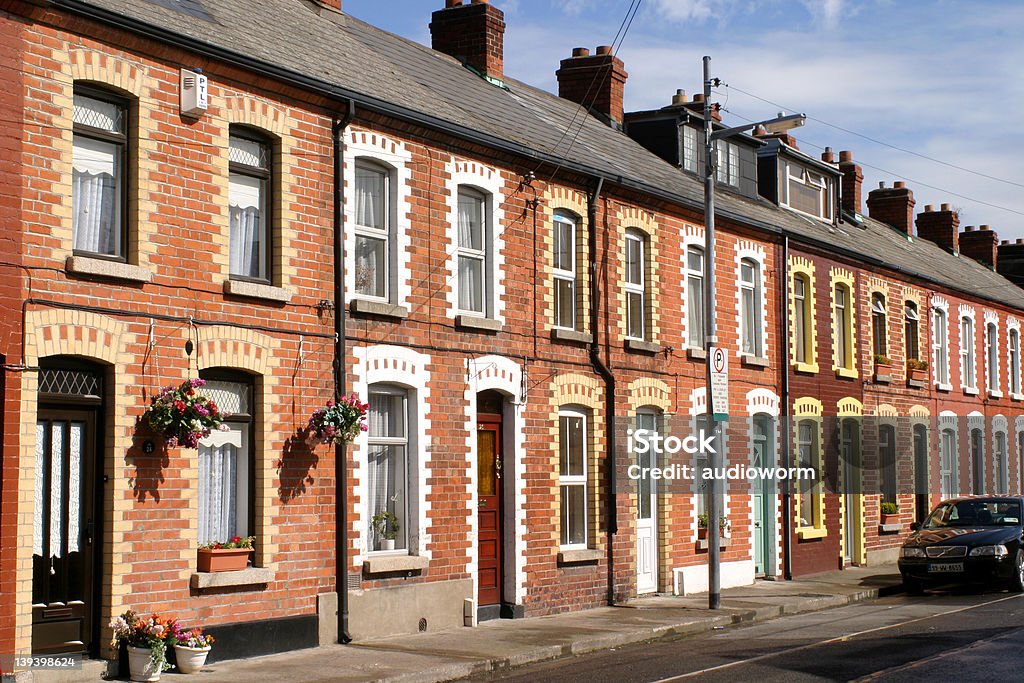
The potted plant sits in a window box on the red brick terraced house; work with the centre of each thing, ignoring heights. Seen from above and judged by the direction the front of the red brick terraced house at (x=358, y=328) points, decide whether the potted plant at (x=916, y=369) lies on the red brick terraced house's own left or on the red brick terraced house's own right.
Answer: on the red brick terraced house's own left

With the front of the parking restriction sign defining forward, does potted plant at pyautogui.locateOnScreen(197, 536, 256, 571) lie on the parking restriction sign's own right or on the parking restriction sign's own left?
on the parking restriction sign's own right

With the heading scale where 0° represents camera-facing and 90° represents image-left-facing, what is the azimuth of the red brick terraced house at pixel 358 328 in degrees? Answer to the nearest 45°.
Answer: approximately 315°

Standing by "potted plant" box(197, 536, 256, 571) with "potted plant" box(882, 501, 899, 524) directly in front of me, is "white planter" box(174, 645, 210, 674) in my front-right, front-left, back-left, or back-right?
back-right

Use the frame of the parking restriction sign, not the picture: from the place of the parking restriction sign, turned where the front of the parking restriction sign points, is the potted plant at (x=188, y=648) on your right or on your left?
on your right

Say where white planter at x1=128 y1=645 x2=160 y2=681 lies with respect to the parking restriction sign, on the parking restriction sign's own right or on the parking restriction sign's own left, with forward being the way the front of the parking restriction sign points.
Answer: on the parking restriction sign's own right
